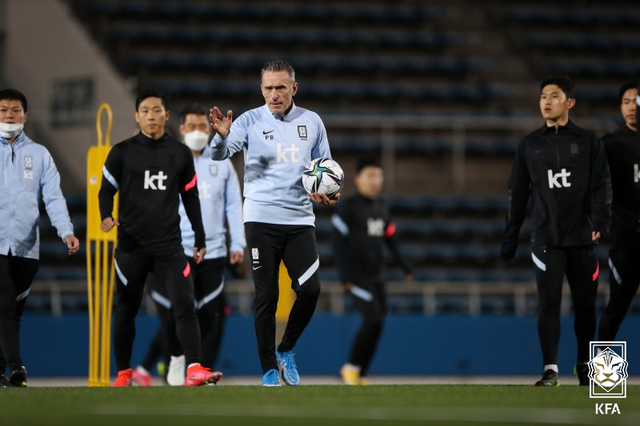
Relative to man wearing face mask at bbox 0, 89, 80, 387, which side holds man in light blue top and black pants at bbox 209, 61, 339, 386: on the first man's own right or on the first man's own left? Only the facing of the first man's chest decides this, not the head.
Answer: on the first man's own left

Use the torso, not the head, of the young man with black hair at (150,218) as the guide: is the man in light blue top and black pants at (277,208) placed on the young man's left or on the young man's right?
on the young man's left

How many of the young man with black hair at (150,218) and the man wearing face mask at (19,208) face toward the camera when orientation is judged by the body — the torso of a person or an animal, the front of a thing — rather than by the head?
2

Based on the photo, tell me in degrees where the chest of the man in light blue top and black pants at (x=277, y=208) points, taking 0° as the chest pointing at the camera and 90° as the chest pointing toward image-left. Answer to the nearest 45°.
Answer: approximately 0°

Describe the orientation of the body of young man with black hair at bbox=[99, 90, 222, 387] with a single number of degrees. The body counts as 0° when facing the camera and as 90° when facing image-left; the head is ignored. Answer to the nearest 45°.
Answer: approximately 0°

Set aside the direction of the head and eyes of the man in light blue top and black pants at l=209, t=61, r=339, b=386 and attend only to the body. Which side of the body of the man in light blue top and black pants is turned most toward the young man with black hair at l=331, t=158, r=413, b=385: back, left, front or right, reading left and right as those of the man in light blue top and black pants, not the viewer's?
back

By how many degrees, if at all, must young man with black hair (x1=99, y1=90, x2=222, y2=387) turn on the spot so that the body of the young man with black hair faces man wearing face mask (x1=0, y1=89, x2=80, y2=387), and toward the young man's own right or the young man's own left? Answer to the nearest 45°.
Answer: approximately 90° to the young man's own right
